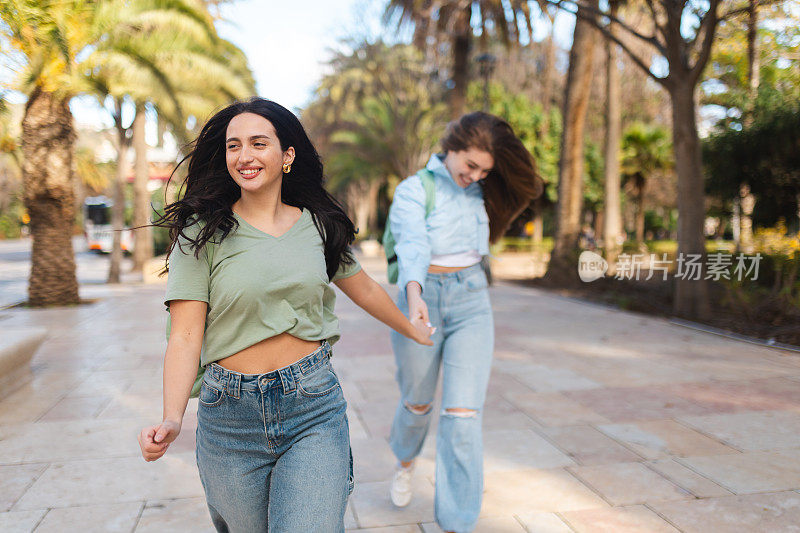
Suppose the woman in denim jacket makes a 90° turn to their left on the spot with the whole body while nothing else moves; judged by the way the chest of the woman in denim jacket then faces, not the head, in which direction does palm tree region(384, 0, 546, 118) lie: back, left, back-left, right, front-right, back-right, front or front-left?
left

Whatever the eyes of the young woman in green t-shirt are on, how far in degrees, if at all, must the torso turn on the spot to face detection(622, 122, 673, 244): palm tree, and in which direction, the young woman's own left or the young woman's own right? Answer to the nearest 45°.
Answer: approximately 135° to the young woman's own left

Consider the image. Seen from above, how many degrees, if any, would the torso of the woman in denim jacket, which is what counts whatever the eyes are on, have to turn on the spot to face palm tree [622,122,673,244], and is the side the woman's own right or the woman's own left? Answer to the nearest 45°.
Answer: approximately 180°

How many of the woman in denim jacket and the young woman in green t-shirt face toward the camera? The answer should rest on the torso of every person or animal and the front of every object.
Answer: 2

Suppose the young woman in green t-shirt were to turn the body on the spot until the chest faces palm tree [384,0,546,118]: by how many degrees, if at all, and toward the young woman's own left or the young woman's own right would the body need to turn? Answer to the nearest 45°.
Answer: approximately 180°

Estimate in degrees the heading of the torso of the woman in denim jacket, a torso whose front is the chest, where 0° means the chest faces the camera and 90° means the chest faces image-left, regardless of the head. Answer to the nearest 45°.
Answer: approximately 0°

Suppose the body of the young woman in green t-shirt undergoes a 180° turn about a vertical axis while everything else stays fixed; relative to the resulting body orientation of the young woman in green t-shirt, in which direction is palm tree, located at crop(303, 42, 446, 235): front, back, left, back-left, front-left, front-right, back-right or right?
front

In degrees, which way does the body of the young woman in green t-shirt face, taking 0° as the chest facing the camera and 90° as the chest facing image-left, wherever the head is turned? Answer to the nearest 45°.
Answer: approximately 0°

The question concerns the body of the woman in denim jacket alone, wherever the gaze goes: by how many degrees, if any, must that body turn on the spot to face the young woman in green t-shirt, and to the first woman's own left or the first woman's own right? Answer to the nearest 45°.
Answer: approximately 45° to the first woman's own right

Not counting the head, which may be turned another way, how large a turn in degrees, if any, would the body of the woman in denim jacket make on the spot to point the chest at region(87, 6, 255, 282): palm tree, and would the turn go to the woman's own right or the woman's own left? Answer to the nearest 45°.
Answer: approximately 135° to the woman's own right
